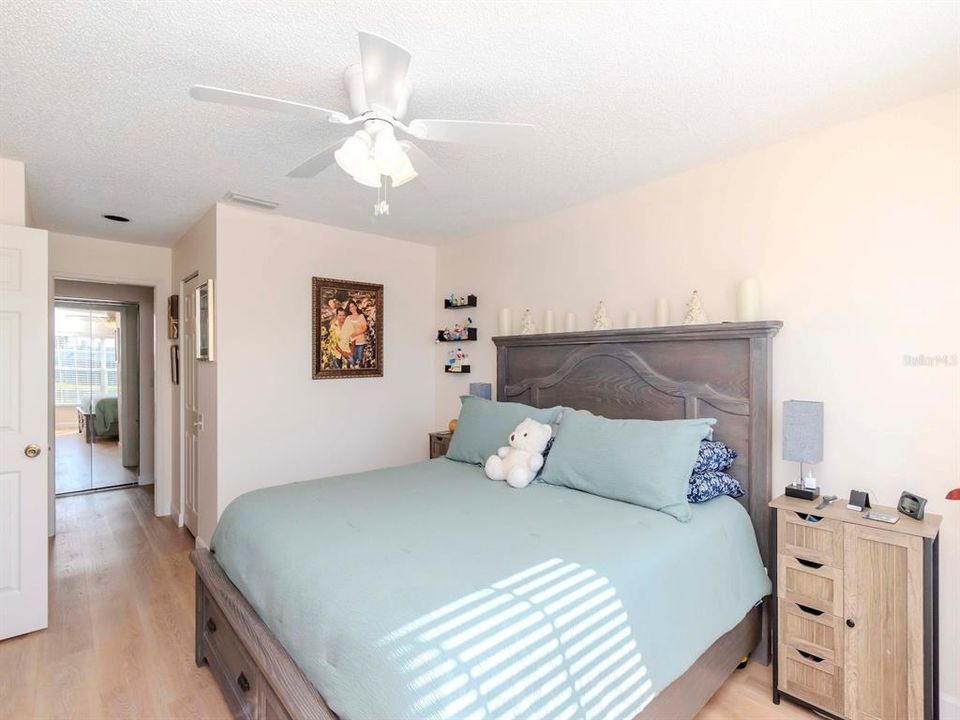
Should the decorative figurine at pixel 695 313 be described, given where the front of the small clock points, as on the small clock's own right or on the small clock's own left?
on the small clock's own right

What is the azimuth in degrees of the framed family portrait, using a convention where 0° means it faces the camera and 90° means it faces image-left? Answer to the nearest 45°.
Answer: approximately 315°

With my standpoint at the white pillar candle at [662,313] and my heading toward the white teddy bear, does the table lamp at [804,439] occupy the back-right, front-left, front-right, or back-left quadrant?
back-left

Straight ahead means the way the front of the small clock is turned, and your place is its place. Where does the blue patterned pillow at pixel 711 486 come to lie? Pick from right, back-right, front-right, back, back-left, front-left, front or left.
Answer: front-right

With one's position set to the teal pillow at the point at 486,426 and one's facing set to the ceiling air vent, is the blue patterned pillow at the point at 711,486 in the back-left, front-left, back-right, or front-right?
back-left

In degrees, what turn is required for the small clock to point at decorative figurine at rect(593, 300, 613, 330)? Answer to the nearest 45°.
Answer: approximately 45° to its right

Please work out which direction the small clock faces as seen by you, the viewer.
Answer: facing the viewer and to the left of the viewer

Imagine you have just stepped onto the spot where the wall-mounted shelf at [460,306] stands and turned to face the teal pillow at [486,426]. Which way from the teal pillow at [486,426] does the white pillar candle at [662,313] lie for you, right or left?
left

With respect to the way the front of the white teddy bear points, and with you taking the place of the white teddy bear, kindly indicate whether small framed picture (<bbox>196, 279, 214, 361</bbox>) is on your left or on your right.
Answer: on your right

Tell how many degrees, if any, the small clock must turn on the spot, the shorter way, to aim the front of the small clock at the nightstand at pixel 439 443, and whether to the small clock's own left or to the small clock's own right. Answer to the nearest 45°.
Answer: approximately 45° to the small clock's own right
